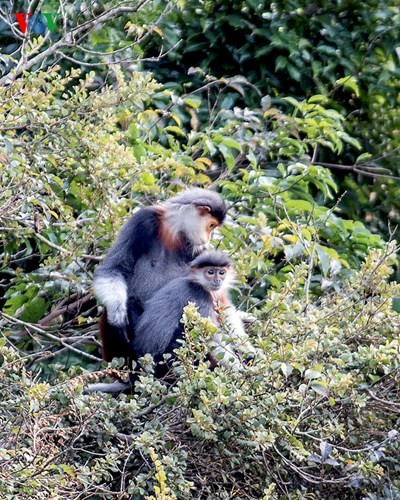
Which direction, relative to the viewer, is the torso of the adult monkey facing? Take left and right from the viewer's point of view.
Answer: facing to the right of the viewer
